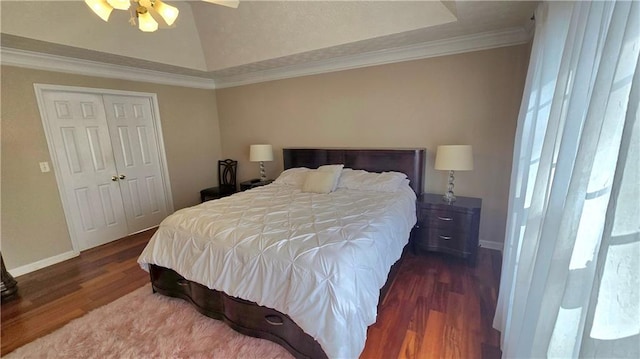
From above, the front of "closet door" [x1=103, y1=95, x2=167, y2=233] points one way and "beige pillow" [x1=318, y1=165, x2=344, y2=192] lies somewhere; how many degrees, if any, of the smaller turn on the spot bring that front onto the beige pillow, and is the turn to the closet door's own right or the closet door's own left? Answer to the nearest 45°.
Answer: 0° — it already faces it

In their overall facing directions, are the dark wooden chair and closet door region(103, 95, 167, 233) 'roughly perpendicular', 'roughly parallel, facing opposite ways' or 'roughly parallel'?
roughly perpendicular

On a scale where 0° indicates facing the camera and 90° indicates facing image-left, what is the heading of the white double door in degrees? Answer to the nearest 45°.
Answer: approximately 315°

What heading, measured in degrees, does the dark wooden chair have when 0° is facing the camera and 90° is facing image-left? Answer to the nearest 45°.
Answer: approximately 45°

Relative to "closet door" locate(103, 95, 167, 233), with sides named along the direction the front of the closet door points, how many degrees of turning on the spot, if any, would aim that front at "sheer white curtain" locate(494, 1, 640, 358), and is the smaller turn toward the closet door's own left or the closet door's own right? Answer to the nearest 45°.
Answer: approximately 45° to the closet door's own right

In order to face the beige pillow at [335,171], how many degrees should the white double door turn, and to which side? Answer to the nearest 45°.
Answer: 0° — it already faces it

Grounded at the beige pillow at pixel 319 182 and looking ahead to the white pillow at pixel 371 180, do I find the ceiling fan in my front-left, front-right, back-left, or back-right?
back-right

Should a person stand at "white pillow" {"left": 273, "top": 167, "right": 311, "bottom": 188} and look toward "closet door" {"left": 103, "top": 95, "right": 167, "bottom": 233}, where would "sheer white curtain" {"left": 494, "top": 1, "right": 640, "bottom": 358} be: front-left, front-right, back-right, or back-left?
back-left

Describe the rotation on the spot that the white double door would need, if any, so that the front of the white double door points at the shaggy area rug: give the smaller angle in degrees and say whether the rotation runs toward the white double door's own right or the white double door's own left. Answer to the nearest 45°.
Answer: approximately 45° to the white double door's own right

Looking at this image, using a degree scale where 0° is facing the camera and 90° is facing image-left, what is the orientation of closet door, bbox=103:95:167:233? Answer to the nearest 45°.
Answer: approximately 315°
